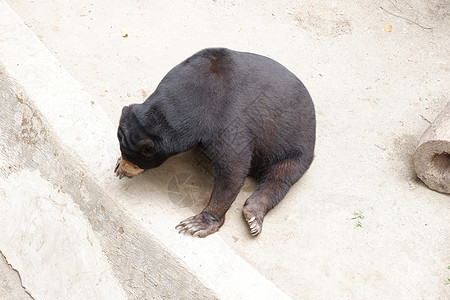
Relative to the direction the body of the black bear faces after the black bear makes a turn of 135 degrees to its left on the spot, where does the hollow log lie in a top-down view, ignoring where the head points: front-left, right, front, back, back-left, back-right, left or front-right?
front-left

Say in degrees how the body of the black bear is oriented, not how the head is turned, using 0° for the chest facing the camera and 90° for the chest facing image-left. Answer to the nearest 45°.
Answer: approximately 90°
